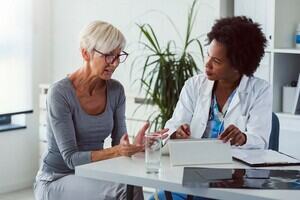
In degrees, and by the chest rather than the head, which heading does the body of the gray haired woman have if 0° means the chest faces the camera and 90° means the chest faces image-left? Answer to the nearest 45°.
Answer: approximately 315°

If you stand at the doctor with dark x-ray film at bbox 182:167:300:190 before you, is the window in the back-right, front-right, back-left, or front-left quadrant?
back-right

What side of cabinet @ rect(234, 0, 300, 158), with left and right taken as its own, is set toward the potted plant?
right

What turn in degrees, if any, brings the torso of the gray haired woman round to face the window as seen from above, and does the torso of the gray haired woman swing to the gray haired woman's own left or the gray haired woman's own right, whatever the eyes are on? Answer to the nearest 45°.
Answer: approximately 135° to the gray haired woman's own left

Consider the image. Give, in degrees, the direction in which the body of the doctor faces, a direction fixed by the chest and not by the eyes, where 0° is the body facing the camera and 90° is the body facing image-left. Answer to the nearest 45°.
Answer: approximately 45°

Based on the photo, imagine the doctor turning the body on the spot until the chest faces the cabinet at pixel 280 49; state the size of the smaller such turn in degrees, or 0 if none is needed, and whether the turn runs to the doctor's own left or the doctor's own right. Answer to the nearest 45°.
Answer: approximately 135° to the doctor's own right

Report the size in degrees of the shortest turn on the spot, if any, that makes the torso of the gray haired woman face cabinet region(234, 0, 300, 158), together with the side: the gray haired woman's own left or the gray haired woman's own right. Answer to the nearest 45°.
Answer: approximately 90° to the gray haired woman's own left
